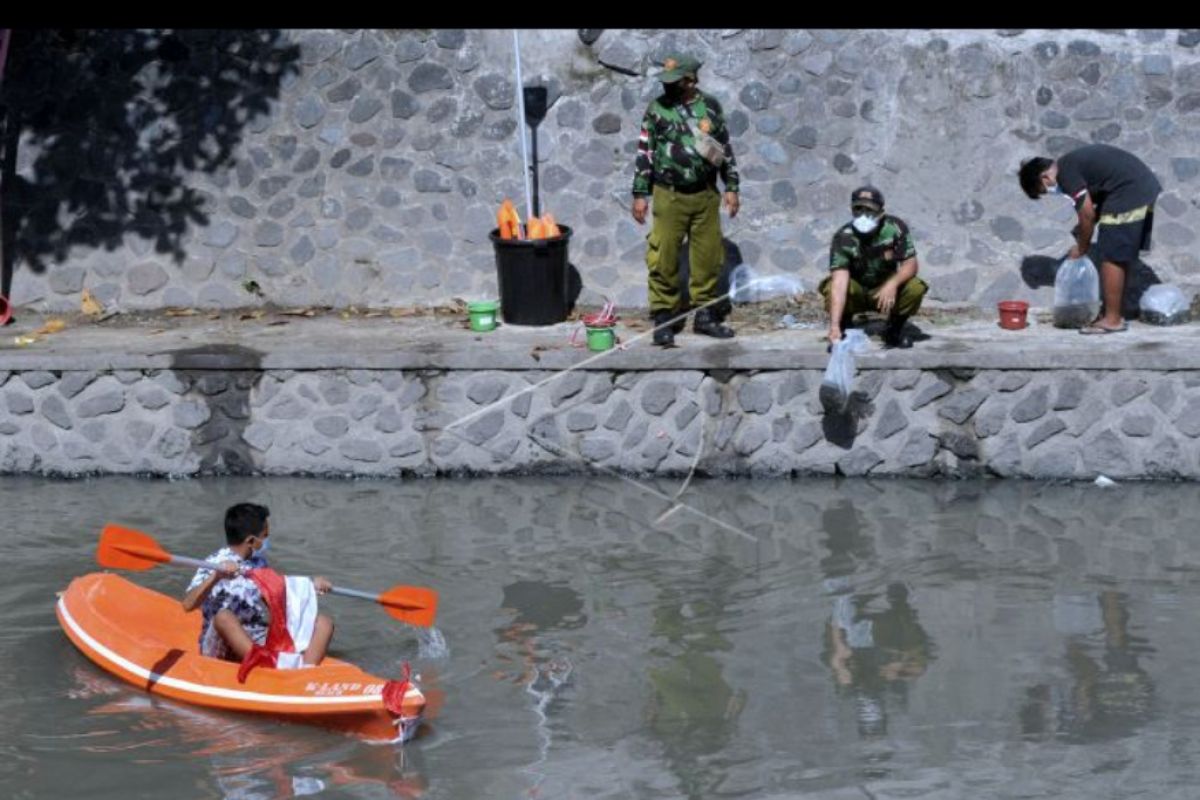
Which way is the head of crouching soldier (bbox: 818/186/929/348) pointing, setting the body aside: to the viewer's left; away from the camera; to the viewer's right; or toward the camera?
toward the camera

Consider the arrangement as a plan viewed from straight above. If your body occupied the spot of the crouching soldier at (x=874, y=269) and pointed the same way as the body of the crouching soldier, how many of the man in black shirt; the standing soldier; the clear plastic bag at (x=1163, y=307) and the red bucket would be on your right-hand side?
1

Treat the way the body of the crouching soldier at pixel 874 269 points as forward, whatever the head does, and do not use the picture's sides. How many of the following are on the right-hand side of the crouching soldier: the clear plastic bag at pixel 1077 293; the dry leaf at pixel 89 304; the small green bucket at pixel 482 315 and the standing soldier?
3

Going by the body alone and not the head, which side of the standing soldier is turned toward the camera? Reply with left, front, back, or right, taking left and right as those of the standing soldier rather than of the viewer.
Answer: front

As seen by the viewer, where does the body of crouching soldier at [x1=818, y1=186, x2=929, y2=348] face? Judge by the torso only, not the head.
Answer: toward the camera

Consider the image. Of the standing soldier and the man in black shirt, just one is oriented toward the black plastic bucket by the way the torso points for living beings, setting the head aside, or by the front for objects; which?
the man in black shirt

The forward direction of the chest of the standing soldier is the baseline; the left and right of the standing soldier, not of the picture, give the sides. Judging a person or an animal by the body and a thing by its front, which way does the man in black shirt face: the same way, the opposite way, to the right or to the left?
to the right

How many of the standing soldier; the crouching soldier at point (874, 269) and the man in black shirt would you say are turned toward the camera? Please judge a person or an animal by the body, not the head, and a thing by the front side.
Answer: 2

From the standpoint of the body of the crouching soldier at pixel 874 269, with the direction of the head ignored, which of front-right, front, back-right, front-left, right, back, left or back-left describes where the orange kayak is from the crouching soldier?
front-right

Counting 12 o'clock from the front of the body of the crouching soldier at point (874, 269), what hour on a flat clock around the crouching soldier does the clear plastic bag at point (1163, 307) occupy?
The clear plastic bag is roughly at 8 o'clock from the crouching soldier.

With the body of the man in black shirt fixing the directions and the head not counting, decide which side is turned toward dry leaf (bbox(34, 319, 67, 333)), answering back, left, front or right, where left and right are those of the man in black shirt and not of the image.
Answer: front

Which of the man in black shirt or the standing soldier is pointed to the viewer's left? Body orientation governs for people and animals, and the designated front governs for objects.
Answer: the man in black shirt

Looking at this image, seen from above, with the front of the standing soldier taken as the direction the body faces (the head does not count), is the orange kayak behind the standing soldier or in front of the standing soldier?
in front

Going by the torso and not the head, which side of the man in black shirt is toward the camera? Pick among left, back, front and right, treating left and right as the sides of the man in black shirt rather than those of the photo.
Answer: left

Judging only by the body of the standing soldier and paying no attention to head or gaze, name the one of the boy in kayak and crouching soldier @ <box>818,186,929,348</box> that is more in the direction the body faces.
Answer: the boy in kayak

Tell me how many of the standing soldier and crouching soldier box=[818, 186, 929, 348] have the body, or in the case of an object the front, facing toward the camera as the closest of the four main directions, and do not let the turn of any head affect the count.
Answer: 2

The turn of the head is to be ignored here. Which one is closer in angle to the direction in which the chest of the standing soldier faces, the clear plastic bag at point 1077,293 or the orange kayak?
the orange kayak

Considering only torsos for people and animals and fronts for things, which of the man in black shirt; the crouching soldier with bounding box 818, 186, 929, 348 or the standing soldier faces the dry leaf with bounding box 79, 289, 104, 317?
the man in black shirt
